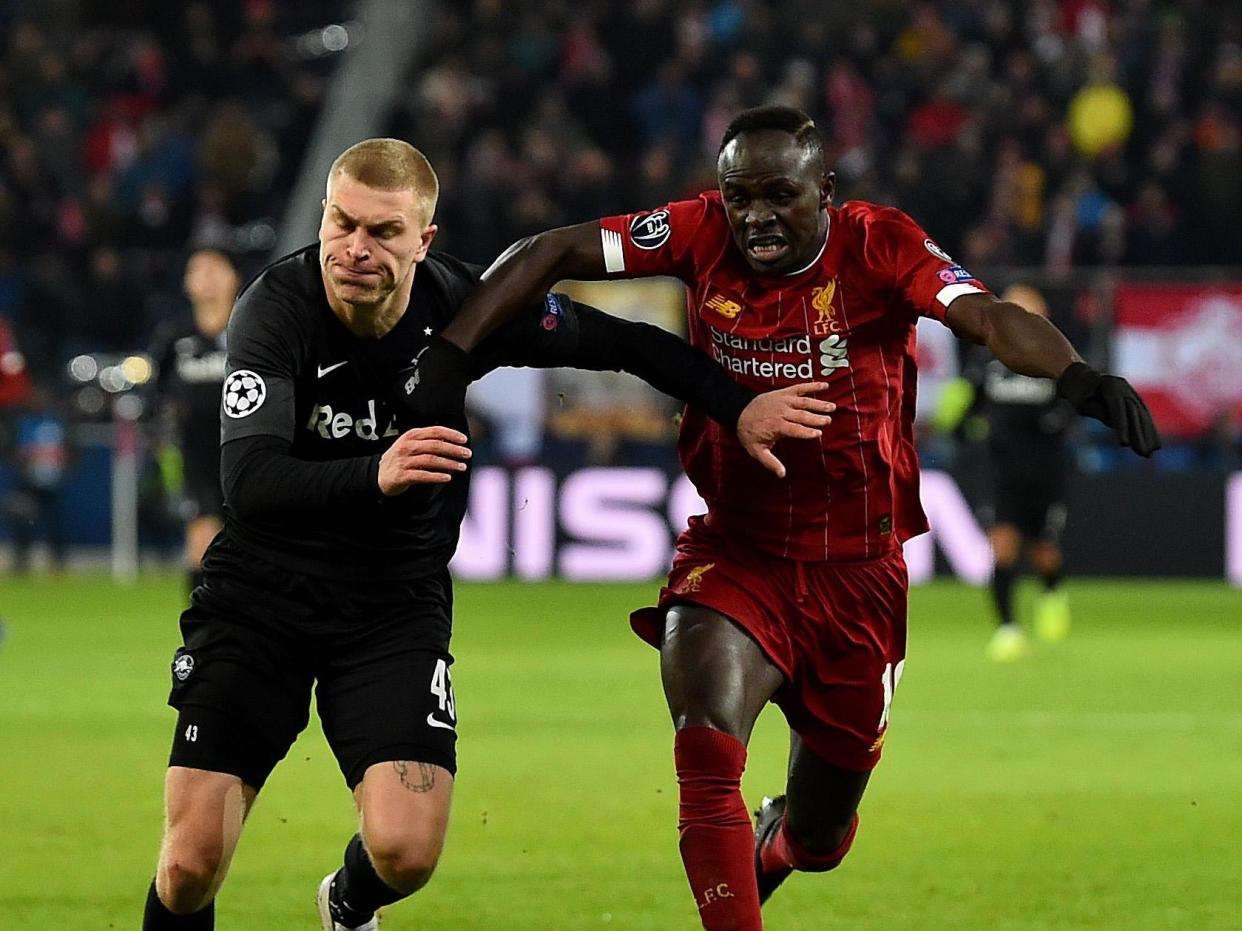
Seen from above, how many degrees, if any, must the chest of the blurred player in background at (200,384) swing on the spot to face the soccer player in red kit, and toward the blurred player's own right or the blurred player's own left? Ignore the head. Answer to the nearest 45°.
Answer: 0° — they already face them

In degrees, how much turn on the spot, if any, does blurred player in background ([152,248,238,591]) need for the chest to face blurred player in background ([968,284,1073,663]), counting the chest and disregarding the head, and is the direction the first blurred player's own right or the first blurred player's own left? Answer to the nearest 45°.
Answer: approximately 90° to the first blurred player's own left

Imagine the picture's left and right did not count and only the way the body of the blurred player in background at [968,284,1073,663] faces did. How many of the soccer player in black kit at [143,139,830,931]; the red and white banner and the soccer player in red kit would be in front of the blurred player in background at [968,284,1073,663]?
2

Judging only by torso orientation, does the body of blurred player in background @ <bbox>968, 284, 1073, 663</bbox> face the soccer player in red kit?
yes

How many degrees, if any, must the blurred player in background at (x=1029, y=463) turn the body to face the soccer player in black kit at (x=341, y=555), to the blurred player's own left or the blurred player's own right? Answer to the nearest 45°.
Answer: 0° — they already face them

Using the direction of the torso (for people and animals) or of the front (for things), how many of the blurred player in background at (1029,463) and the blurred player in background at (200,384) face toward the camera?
2

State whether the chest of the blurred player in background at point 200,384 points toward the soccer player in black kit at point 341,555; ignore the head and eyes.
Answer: yes

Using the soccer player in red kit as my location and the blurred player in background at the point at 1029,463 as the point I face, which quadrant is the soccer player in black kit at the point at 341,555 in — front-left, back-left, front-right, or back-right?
back-left

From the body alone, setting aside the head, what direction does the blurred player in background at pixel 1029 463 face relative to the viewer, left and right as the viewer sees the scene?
facing the viewer

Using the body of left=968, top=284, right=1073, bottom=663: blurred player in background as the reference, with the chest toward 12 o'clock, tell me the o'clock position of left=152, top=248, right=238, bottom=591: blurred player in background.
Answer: left=152, top=248, right=238, bottom=591: blurred player in background is roughly at 2 o'clock from left=968, top=284, right=1073, bottom=663: blurred player in background.

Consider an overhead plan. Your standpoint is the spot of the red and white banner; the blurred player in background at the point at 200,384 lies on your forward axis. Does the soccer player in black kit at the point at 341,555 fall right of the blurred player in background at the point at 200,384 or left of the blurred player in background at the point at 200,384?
left

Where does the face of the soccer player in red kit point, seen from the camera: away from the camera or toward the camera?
toward the camera

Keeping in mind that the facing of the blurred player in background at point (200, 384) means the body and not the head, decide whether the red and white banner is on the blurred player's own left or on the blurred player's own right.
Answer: on the blurred player's own left

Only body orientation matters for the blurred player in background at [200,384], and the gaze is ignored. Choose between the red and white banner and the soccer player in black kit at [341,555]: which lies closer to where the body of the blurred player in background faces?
the soccer player in black kit
